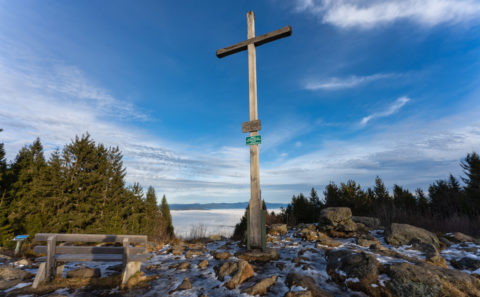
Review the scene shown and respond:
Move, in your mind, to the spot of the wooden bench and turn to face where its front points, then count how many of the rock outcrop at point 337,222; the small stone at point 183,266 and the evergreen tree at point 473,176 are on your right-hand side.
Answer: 3

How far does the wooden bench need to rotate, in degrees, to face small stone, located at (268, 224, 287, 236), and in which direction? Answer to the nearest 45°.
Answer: approximately 90° to its right

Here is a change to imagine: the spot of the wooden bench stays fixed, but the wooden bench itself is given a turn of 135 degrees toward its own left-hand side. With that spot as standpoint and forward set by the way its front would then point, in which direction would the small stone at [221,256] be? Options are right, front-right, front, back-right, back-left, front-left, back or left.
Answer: back-left

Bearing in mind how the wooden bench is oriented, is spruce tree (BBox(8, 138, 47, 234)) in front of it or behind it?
in front

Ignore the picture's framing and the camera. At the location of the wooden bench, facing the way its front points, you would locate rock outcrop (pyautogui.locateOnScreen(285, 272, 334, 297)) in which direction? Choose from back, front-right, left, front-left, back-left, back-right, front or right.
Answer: back-right

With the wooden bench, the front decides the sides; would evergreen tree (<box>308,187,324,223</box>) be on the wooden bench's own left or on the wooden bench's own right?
on the wooden bench's own right

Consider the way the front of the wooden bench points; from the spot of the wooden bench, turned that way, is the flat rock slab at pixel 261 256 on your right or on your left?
on your right

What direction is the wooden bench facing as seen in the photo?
away from the camera

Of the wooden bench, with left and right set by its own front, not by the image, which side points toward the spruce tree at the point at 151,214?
front

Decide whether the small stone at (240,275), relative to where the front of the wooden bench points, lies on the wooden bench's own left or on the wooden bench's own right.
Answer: on the wooden bench's own right

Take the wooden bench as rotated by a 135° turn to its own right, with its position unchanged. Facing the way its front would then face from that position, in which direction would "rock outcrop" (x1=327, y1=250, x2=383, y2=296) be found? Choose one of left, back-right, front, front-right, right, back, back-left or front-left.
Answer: front

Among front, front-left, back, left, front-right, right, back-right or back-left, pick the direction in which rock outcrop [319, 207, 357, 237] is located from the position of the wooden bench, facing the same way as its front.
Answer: right

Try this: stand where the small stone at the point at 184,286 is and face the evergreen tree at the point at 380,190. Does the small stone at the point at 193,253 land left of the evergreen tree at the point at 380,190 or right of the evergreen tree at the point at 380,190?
left

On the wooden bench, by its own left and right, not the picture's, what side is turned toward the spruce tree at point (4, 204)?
front

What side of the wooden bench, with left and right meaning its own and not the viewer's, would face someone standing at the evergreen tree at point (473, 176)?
right
